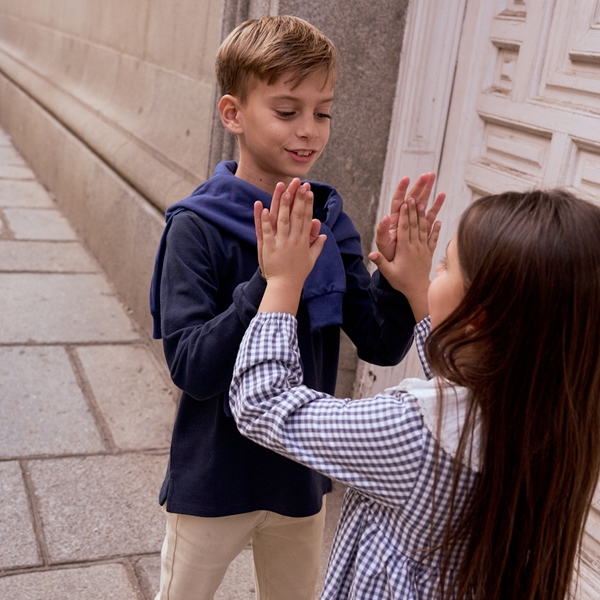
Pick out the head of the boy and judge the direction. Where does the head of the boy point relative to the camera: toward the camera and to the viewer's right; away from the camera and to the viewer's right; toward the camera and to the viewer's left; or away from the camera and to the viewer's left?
toward the camera and to the viewer's right

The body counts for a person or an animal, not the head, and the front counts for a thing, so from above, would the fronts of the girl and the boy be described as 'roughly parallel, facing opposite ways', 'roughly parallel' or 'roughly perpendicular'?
roughly parallel, facing opposite ways

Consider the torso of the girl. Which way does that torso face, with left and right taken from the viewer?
facing away from the viewer and to the left of the viewer

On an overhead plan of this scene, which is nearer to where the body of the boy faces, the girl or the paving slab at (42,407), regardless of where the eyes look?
the girl

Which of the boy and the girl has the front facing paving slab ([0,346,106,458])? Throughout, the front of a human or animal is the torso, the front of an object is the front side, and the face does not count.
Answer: the girl

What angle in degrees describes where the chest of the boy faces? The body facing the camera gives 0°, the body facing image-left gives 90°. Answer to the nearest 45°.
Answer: approximately 315°

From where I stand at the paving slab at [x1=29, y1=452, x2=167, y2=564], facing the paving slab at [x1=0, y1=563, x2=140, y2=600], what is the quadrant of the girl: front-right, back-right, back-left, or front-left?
front-left

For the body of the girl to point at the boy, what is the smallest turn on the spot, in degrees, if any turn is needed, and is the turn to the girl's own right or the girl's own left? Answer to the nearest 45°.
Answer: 0° — they already face them

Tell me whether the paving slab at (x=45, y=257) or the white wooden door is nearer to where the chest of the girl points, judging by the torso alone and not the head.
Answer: the paving slab

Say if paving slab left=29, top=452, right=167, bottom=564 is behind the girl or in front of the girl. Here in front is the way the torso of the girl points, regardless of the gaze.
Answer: in front

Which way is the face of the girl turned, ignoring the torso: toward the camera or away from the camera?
away from the camera
